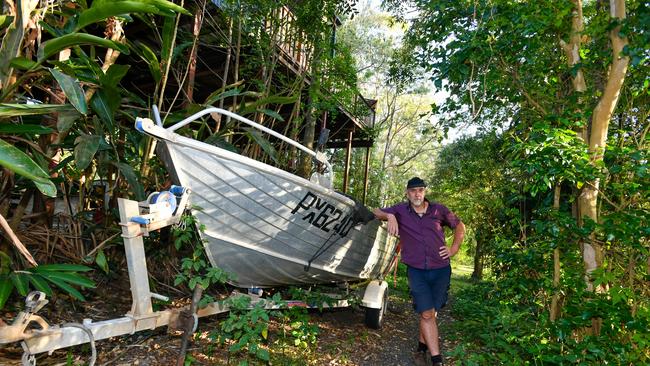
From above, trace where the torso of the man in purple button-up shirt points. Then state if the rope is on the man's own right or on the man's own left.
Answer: on the man's own right

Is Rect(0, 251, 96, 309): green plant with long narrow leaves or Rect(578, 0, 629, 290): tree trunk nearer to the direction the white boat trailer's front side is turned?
the green plant with long narrow leaves

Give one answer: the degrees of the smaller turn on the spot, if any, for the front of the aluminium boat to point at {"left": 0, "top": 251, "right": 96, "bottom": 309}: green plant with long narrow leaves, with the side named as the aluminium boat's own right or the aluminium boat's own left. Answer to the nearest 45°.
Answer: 0° — it already faces it

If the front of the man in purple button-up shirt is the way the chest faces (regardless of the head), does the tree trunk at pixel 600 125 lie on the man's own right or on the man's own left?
on the man's own left

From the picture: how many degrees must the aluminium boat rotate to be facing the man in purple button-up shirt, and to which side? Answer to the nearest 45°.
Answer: approximately 135° to its left

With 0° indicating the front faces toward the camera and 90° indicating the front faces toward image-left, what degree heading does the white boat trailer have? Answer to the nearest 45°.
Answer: approximately 45°

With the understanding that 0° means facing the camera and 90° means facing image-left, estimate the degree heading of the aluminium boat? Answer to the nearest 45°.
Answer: approximately 45°

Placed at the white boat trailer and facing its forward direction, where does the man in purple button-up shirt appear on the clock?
The man in purple button-up shirt is roughly at 7 o'clock from the white boat trailer.
